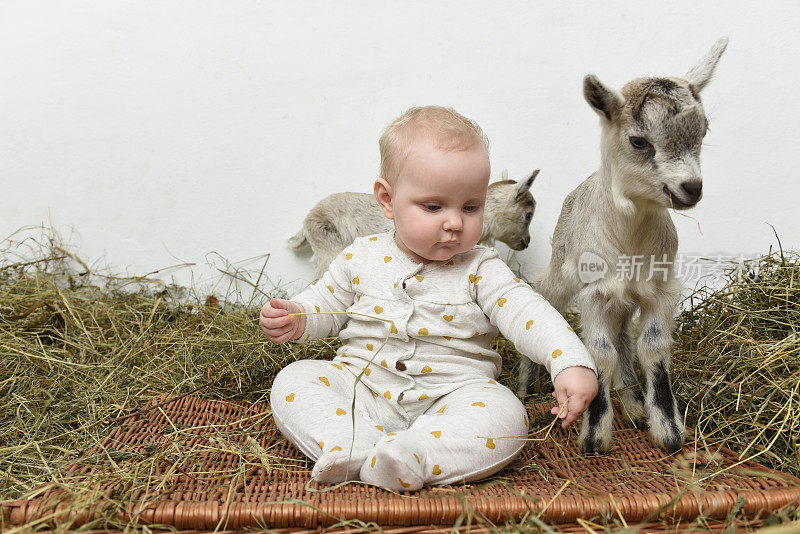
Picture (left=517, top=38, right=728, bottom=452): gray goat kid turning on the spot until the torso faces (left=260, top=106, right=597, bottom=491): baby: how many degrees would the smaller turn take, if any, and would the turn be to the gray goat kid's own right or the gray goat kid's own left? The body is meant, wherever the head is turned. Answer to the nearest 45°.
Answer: approximately 90° to the gray goat kid's own right

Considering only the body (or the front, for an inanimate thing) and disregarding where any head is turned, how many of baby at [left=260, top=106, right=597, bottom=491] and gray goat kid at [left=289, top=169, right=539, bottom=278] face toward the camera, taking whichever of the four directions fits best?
1

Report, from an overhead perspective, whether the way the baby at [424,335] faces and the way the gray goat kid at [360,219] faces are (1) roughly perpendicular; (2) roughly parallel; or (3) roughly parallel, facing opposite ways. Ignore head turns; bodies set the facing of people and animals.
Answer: roughly perpendicular

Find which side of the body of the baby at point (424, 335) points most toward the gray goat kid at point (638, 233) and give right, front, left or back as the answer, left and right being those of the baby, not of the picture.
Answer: left

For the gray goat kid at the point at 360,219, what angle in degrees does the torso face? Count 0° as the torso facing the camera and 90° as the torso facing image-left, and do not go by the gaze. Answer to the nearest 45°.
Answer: approximately 270°

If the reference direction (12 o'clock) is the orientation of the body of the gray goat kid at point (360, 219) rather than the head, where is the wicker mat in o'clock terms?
The wicker mat is roughly at 3 o'clock from the gray goat kid.

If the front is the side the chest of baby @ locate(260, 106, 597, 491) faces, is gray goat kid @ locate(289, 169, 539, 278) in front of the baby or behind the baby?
behind

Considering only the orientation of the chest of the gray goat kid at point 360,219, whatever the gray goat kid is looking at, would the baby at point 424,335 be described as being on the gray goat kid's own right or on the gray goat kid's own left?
on the gray goat kid's own right
